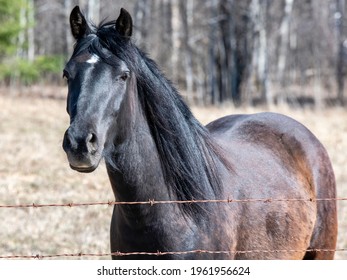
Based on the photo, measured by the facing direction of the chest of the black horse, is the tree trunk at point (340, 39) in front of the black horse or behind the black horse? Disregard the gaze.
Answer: behind

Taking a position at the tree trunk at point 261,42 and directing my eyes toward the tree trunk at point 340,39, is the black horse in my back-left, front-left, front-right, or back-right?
back-right

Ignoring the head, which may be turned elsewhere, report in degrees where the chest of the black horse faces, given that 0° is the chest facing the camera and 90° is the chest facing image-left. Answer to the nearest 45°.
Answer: approximately 45°

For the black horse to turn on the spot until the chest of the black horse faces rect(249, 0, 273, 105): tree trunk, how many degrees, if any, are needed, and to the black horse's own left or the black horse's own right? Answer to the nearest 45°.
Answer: approximately 135° to the black horse's own right

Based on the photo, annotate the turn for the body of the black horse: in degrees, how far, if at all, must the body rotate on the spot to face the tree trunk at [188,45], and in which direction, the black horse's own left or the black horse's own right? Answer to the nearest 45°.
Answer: approximately 135° to the black horse's own right
